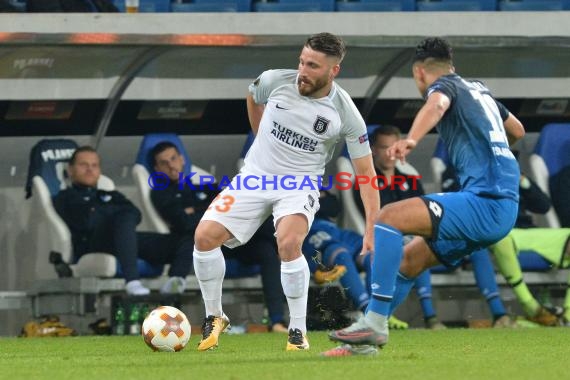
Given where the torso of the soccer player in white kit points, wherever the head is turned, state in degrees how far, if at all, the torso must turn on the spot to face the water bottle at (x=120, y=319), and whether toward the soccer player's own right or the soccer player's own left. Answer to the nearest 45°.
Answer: approximately 135° to the soccer player's own right

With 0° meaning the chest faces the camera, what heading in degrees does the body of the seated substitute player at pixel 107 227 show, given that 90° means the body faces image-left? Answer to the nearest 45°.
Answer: approximately 315°

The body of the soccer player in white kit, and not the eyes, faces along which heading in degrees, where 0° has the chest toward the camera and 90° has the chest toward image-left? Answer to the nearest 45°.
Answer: approximately 0°

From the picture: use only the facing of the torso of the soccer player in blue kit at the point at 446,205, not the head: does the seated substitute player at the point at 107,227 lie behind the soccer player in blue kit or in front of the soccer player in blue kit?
in front

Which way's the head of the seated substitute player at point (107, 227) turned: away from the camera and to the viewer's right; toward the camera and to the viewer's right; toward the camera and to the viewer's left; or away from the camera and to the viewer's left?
toward the camera and to the viewer's right

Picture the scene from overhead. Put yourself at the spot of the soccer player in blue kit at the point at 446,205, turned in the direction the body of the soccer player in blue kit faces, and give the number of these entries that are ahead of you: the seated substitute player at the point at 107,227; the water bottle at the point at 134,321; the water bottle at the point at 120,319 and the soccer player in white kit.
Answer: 4

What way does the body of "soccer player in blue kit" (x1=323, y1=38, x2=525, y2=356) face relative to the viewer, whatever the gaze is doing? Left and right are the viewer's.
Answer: facing away from the viewer and to the left of the viewer

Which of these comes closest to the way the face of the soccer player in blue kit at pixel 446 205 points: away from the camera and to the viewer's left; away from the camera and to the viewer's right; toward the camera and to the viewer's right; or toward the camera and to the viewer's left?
away from the camera and to the viewer's left
